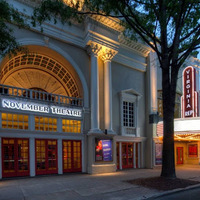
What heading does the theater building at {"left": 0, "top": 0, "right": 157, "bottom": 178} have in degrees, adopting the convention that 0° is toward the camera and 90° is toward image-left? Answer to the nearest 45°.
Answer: approximately 315°
